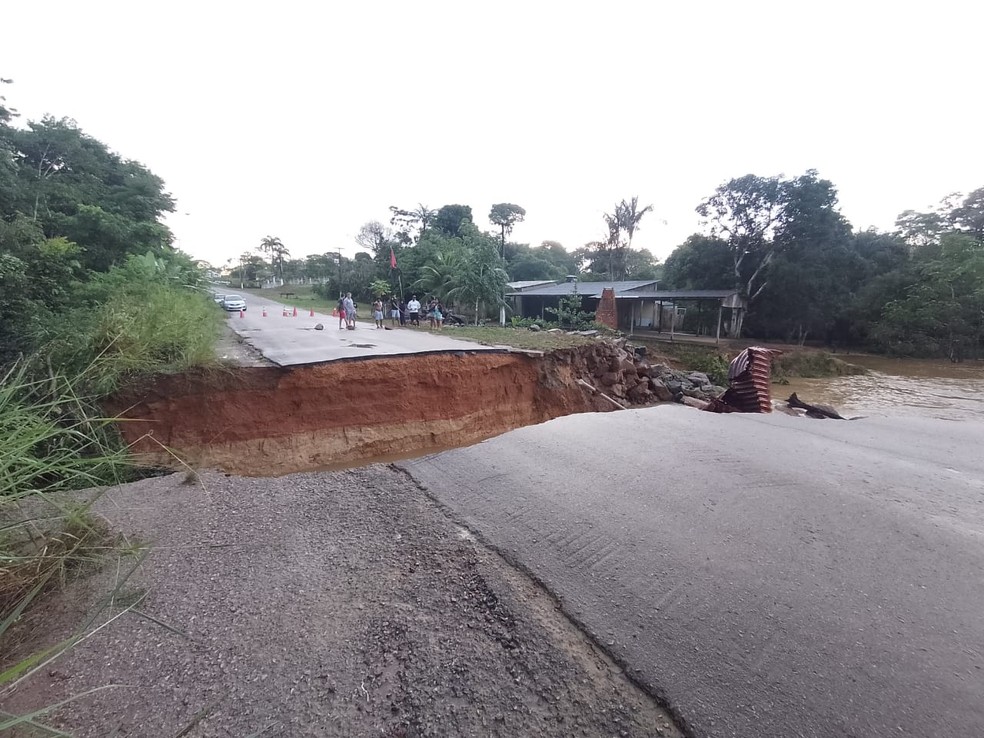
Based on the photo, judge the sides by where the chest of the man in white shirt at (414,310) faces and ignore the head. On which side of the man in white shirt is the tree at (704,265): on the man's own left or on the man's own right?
on the man's own left

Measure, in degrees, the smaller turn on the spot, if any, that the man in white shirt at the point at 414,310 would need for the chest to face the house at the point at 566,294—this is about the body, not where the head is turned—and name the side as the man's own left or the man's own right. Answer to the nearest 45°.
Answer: approximately 135° to the man's own left

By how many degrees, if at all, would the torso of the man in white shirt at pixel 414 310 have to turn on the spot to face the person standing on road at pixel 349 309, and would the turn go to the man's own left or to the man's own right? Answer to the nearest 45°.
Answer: approximately 45° to the man's own right

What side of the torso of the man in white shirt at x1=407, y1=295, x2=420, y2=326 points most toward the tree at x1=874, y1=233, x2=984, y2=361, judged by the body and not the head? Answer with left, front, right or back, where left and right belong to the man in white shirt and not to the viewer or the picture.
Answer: left

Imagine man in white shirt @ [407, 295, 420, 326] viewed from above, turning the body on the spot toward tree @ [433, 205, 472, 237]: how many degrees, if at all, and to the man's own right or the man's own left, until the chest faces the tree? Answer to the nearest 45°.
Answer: approximately 180°

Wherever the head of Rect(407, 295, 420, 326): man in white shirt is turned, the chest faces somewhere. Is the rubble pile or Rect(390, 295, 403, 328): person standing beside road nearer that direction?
the rubble pile

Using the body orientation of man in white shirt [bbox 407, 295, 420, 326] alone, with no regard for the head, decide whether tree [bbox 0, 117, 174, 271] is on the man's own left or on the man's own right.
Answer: on the man's own right

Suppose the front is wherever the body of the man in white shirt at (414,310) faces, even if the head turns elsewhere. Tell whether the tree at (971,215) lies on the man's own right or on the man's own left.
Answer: on the man's own left

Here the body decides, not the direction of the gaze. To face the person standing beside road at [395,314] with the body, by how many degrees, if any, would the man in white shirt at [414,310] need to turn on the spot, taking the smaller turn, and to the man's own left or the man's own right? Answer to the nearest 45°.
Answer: approximately 135° to the man's own right

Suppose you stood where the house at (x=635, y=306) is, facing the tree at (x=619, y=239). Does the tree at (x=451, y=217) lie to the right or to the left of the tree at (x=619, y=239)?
left

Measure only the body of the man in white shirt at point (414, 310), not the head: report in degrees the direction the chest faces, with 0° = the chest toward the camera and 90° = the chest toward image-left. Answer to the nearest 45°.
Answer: approximately 0°

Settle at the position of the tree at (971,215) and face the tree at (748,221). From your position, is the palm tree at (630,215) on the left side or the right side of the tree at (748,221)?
right
